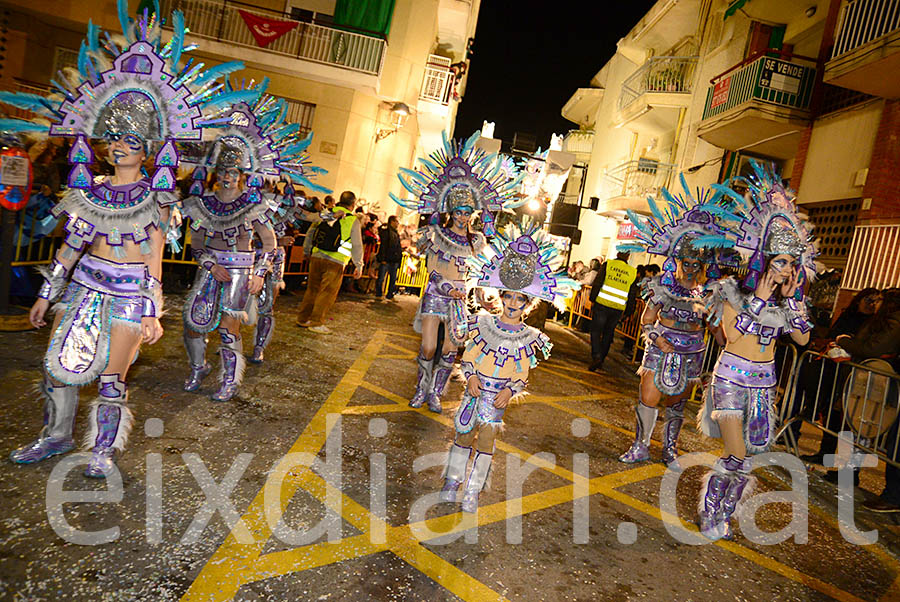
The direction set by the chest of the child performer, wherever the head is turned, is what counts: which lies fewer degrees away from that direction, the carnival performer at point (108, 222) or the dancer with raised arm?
the carnival performer

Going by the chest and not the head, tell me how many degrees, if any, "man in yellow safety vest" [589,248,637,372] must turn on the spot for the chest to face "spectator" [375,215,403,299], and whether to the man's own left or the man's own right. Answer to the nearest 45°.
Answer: approximately 45° to the man's own left

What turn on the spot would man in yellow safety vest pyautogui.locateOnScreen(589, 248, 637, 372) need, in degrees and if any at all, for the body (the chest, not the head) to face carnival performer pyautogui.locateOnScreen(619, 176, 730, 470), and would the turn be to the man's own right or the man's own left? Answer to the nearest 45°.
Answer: approximately 180°

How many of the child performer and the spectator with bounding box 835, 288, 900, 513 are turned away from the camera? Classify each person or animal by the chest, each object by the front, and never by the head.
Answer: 0

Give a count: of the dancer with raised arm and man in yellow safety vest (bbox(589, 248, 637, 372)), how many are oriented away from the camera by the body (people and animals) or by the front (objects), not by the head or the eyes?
1

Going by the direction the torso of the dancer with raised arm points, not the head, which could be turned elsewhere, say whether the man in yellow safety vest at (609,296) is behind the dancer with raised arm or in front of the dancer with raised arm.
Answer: behind

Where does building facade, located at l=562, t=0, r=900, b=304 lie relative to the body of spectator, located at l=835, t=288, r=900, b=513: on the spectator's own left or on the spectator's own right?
on the spectator's own right

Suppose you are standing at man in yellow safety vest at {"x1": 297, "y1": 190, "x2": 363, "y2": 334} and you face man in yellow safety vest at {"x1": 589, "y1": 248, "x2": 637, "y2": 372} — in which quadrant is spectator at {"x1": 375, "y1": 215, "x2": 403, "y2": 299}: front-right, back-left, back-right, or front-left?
front-left

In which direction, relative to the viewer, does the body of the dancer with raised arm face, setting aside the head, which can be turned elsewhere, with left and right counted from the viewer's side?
facing the viewer and to the right of the viewer

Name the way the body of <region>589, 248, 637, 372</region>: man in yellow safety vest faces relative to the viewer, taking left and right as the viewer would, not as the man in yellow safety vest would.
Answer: facing away from the viewer

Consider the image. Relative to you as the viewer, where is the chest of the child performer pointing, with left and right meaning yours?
facing the viewer

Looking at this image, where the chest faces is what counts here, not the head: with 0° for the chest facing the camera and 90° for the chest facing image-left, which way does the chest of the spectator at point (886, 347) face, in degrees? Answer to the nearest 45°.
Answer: approximately 90°

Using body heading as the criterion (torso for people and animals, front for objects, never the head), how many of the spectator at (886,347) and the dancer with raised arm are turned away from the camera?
0
